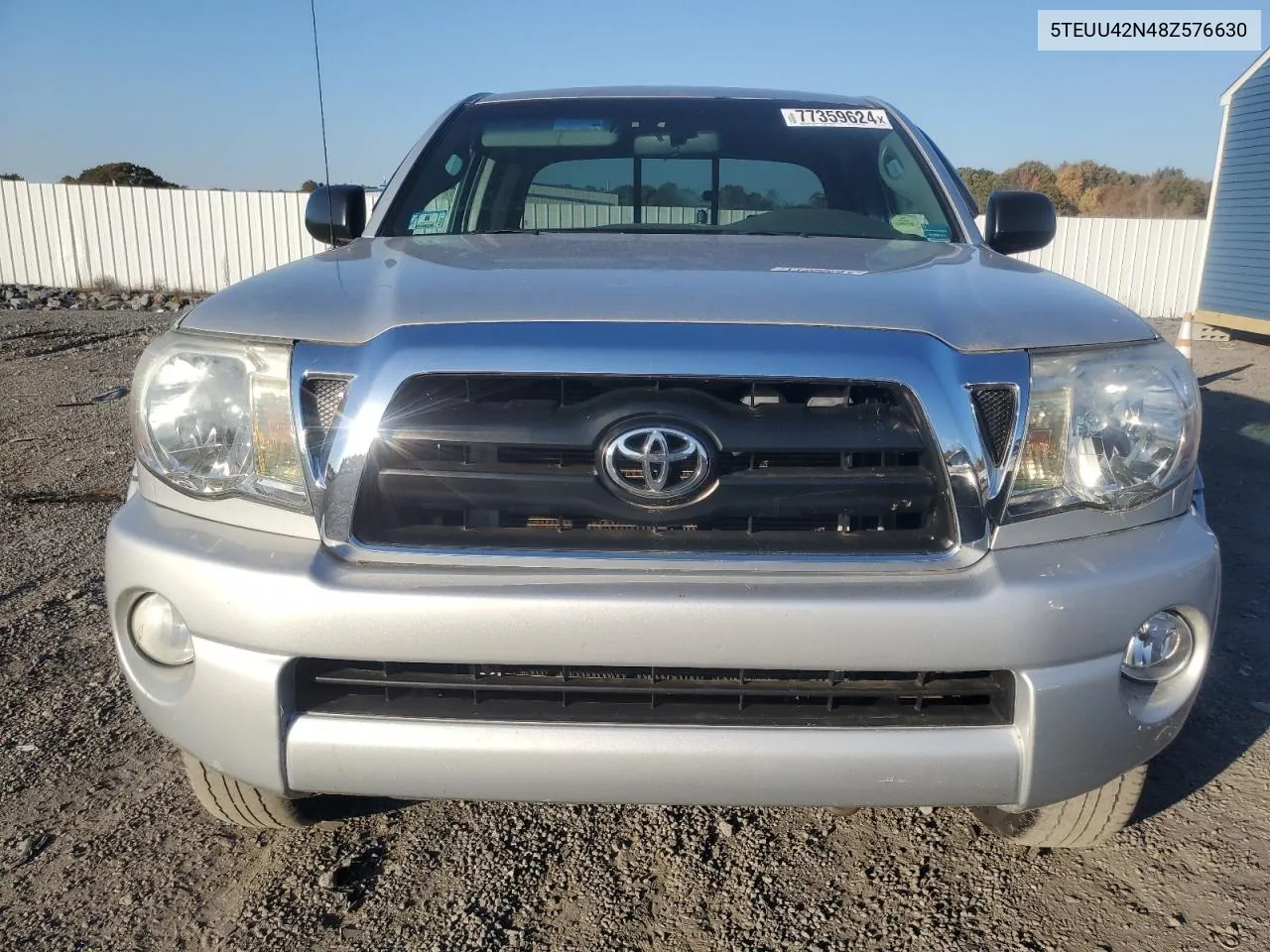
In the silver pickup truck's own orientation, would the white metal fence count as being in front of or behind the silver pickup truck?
behind

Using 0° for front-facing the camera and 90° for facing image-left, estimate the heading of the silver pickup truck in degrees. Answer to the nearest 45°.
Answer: approximately 0°

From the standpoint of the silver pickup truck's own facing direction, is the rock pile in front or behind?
behind
